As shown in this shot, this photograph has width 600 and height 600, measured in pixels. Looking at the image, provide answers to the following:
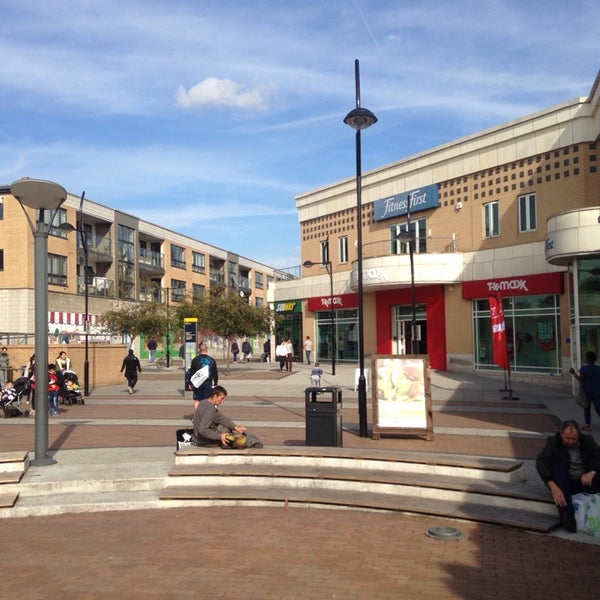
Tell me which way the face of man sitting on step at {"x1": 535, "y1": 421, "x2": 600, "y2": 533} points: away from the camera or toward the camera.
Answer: toward the camera

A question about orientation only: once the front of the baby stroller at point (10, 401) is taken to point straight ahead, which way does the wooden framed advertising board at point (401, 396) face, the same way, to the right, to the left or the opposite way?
the same way

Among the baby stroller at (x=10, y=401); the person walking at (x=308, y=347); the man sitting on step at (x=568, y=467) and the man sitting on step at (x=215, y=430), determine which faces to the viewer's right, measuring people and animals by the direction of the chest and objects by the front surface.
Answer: the man sitting on step at (x=215, y=430)

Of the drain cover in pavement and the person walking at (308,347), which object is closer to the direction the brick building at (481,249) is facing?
the drain cover in pavement

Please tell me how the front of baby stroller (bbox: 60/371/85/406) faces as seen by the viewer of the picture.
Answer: facing the viewer and to the right of the viewer

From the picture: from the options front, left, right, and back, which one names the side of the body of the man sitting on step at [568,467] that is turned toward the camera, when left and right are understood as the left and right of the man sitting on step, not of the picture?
front

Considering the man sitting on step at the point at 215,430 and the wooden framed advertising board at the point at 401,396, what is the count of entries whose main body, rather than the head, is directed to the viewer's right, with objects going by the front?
1

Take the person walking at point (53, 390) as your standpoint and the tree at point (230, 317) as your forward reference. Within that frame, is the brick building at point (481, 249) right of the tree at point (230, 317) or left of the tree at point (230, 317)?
right

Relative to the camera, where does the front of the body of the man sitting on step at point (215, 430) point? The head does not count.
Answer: to the viewer's right

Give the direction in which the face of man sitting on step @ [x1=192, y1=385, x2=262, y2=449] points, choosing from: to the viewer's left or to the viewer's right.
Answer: to the viewer's right

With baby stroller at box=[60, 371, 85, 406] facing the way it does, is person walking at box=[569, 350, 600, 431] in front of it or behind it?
in front

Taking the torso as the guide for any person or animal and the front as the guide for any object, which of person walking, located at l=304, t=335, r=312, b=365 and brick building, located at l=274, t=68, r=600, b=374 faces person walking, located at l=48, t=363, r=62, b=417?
the brick building
